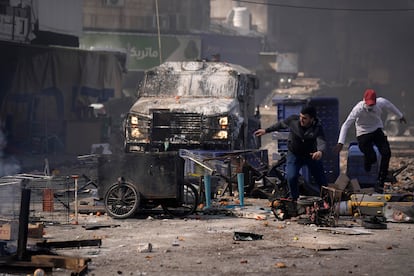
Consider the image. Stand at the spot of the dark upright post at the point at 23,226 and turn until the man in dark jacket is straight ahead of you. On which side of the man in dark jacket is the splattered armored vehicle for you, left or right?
left

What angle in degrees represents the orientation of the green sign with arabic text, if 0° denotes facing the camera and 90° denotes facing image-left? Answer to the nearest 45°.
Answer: approximately 0°

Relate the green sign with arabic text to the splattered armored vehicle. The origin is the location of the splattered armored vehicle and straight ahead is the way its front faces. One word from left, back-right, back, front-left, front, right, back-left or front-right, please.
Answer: back

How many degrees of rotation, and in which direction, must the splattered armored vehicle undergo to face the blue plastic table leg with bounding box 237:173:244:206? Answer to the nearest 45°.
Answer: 0° — it already faces it

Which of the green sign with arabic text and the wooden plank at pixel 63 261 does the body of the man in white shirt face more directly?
the wooden plank

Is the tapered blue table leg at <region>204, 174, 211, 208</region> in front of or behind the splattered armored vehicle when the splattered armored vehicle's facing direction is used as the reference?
in front

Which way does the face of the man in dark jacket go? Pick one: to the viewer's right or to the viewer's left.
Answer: to the viewer's left

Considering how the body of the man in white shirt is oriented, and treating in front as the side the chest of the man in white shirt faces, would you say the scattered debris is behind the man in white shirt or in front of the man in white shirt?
in front
